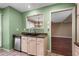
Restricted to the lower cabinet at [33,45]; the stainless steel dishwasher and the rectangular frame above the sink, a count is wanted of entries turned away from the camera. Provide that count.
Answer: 0

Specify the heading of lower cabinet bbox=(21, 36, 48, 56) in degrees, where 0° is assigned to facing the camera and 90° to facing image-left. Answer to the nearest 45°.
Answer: approximately 45°

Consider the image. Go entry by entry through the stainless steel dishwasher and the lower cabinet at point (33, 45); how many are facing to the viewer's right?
0

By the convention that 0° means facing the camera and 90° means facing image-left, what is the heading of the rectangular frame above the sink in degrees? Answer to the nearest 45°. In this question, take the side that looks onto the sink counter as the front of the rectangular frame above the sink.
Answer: approximately 45°

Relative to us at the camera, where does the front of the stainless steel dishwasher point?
facing the viewer and to the left of the viewer
